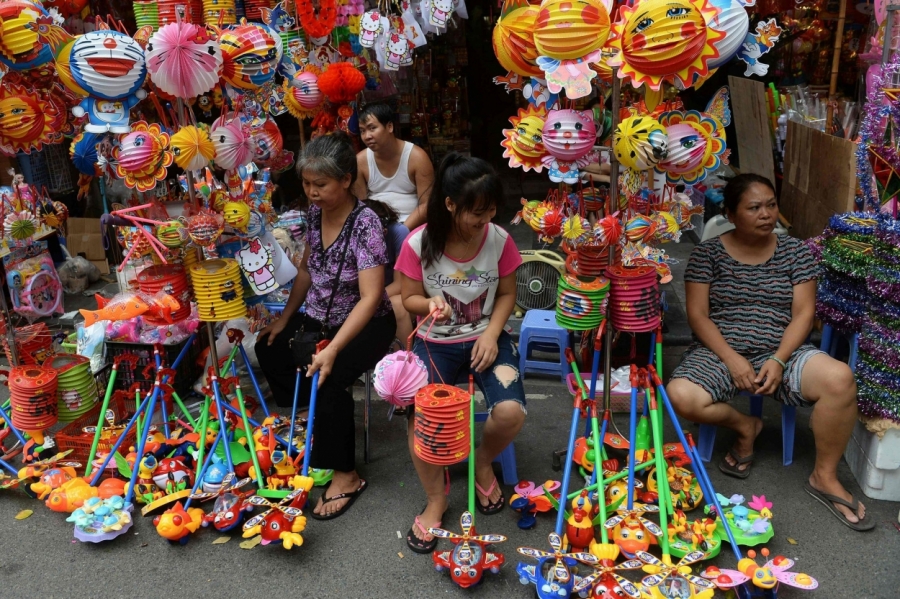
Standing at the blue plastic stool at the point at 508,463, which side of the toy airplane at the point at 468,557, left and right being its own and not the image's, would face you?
back

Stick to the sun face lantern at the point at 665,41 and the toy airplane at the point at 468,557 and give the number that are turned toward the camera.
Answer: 2

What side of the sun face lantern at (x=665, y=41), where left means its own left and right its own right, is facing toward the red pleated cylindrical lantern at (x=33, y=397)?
right

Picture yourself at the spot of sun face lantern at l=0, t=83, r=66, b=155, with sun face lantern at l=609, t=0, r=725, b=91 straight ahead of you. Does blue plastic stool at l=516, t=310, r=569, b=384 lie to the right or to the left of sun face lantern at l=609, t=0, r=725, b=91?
left

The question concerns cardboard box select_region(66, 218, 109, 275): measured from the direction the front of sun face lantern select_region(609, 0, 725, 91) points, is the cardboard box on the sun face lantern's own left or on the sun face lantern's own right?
on the sun face lantern's own right

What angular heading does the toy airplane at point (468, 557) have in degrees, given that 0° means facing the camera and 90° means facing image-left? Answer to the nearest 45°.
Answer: approximately 0°

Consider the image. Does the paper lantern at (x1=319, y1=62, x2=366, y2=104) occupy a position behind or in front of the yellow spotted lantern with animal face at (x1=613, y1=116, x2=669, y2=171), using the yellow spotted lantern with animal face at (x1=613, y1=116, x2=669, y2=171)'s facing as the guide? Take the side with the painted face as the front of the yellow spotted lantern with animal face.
behind

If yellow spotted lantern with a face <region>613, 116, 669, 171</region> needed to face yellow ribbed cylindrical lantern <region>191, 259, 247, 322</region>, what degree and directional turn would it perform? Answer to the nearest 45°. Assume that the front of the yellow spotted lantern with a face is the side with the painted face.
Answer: approximately 135° to its right
